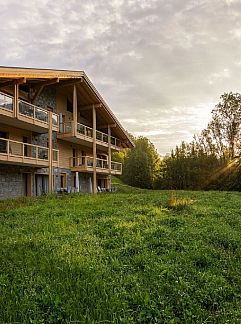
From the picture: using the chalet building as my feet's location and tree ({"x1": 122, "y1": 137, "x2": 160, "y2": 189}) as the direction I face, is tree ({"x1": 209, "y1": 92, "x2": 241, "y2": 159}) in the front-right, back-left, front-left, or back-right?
front-right

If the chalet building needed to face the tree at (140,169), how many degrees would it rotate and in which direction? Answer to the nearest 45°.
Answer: approximately 90° to its left

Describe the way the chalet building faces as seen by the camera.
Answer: facing the viewer and to the right of the viewer

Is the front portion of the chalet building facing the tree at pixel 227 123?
no
